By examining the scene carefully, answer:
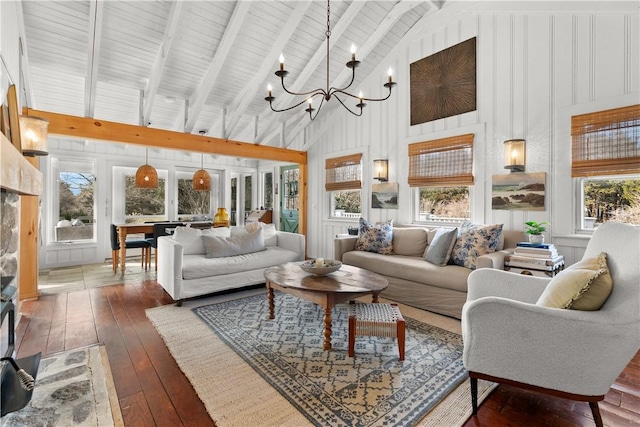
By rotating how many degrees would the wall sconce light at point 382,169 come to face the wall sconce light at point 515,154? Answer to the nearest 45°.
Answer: approximately 90° to its left

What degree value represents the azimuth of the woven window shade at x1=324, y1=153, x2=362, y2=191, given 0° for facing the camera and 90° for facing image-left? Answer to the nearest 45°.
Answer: approximately 45°

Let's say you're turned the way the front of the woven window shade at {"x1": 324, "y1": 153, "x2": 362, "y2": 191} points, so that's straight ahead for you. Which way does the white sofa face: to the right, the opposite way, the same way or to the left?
to the left

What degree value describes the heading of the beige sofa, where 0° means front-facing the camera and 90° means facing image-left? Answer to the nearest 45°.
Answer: approximately 45°

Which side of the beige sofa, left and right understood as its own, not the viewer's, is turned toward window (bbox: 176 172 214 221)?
right

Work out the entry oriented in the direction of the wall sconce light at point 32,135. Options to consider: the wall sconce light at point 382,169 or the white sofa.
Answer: the wall sconce light at point 382,169

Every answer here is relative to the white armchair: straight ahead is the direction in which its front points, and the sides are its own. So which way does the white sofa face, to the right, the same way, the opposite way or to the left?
the opposite way

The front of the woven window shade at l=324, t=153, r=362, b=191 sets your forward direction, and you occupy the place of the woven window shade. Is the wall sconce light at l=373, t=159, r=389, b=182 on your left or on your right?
on your left

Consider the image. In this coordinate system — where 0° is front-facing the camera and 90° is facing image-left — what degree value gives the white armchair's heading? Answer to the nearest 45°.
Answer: approximately 90°

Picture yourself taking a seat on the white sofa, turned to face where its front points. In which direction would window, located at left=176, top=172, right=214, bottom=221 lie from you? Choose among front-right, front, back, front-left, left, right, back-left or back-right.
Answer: back-left

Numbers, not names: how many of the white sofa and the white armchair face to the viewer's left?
1

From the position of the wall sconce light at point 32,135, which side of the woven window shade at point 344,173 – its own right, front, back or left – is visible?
front

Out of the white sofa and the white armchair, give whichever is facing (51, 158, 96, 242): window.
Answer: the white armchair

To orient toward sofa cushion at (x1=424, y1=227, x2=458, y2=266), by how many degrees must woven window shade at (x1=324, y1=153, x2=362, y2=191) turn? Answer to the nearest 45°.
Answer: approximately 90° to its left

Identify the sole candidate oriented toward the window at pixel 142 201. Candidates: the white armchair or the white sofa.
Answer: the white armchair

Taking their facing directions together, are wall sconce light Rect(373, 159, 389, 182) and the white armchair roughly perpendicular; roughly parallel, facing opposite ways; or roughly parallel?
roughly perpendicular

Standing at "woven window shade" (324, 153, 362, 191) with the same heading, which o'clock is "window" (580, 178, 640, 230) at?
The window is roughly at 9 o'clock from the woven window shade.

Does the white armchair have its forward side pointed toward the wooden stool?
yes
